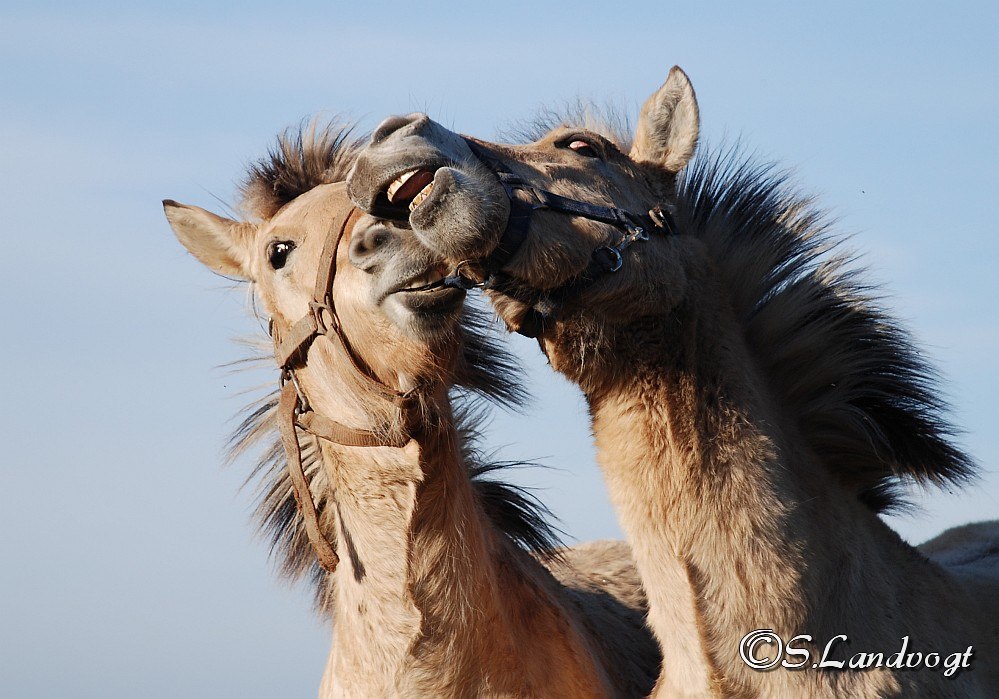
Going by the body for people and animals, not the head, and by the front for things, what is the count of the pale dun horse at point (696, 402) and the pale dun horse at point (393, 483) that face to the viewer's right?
0

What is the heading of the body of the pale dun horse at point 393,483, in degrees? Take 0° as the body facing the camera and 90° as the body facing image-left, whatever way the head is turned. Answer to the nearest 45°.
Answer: approximately 45°

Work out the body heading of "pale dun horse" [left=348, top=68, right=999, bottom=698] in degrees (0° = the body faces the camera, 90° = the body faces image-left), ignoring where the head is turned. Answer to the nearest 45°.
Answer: approximately 45°

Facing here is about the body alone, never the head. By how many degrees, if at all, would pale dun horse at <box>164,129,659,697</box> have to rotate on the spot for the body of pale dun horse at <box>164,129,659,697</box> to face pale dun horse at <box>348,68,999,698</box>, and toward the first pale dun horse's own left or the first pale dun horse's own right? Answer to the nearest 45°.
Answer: approximately 90° to the first pale dun horse's own left
